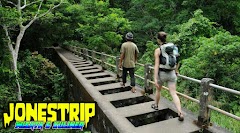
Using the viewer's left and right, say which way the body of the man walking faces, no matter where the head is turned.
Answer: facing away from the viewer and to the left of the viewer
